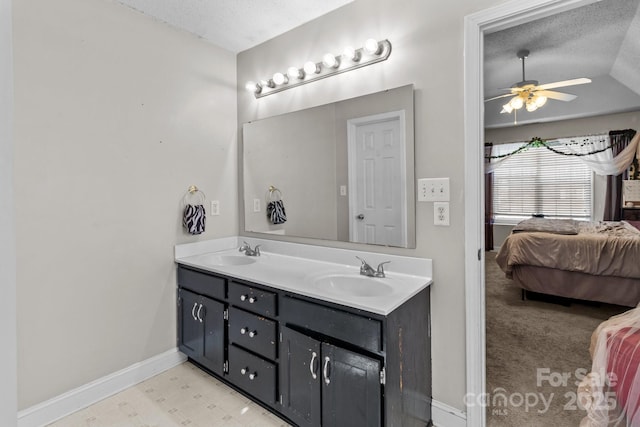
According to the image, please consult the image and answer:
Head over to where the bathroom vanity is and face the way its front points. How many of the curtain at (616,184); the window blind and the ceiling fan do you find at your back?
3

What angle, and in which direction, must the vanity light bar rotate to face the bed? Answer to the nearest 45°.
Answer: approximately 180°

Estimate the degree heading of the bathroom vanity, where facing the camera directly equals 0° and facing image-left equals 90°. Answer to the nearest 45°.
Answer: approximately 45°

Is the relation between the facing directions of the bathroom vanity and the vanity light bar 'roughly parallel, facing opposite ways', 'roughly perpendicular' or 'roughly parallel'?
roughly parallel

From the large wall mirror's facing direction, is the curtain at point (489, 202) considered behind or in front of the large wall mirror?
behind

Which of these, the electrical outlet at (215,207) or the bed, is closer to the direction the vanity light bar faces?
the electrical outlet

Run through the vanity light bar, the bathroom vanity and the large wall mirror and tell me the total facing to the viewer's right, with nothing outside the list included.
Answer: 0

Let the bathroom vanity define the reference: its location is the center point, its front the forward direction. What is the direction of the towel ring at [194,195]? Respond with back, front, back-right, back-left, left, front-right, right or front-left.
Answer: right

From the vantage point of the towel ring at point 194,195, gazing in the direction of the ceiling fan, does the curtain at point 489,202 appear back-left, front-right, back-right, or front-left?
front-left

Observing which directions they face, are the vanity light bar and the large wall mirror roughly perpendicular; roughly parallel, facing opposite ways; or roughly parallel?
roughly parallel

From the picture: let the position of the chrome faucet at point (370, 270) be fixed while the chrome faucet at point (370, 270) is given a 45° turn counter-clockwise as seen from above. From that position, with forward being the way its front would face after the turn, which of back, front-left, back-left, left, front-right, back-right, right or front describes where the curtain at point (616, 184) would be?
back-left

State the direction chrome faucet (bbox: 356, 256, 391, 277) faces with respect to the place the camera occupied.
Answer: facing the viewer and to the left of the viewer

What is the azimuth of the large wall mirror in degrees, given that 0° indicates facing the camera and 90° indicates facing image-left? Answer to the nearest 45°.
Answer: approximately 45°

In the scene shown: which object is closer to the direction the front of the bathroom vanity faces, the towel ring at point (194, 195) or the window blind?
the towel ring
